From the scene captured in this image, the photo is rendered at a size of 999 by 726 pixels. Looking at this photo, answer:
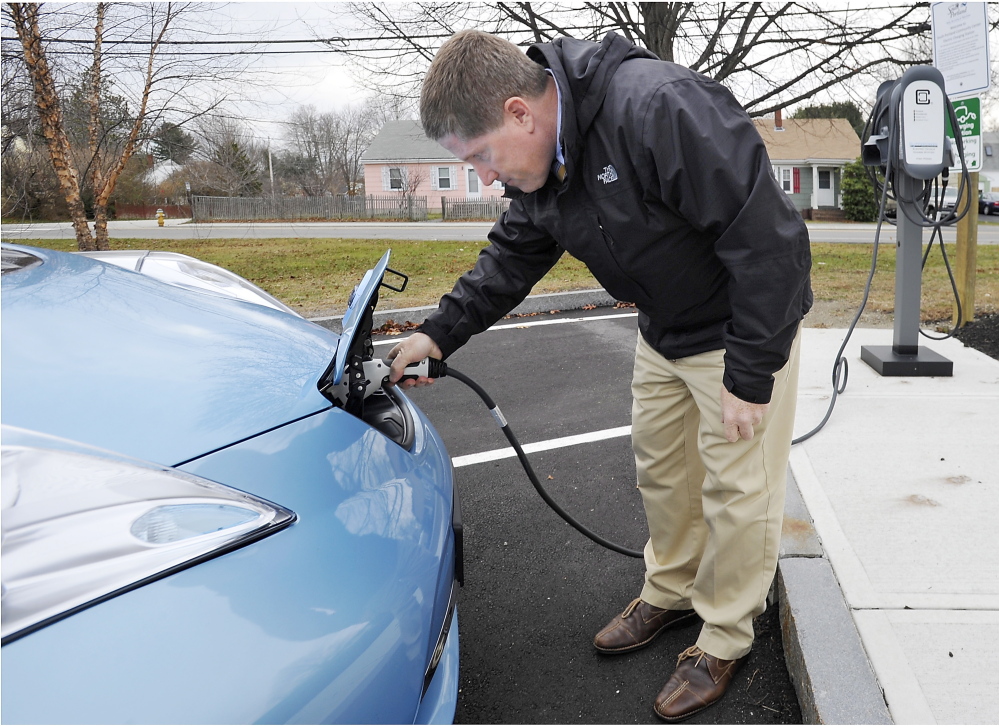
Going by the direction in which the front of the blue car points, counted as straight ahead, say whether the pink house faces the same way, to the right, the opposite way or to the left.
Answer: to the right

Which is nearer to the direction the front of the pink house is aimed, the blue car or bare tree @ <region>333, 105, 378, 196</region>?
the blue car

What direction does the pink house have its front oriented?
toward the camera

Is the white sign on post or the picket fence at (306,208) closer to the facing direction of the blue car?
the white sign on post

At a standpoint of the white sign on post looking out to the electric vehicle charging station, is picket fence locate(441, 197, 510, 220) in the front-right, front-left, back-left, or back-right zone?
back-right

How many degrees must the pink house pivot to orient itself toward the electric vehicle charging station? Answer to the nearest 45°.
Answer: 0° — it already faces it

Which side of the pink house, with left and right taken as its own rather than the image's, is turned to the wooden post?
front

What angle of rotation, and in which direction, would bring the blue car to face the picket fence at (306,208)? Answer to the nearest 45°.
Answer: approximately 90° to its left

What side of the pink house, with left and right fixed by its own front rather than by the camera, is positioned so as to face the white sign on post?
front

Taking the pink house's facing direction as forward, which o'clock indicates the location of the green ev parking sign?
The green ev parking sign is roughly at 12 o'clock from the pink house.

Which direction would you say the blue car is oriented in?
to the viewer's right
